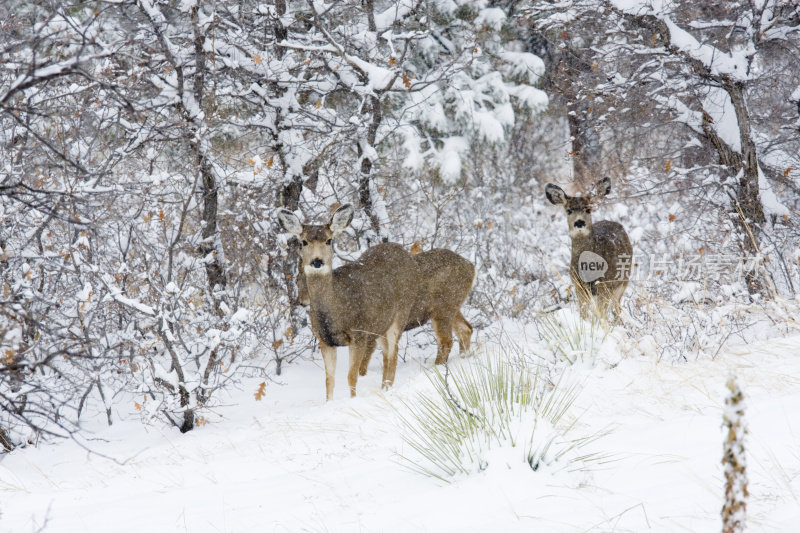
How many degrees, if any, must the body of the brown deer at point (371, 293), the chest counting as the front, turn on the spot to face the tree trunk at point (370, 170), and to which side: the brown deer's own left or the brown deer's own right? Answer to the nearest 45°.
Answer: approximately 135° to the brown deer's own right

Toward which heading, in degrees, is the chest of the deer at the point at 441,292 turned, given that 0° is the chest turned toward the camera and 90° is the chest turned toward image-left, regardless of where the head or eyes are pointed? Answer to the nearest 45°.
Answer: approximately 90°

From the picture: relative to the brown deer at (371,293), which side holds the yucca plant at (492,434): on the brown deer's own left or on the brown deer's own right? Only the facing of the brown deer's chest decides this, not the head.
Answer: on the brown deer's own left

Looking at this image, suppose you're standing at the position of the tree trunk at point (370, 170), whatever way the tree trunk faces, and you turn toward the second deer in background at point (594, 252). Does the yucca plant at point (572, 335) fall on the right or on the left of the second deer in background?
right

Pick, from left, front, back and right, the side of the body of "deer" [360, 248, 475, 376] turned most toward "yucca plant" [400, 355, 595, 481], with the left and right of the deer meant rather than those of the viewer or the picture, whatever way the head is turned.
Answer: left

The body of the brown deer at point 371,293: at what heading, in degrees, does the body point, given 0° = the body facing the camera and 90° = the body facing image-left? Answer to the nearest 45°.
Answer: approximately 45°
